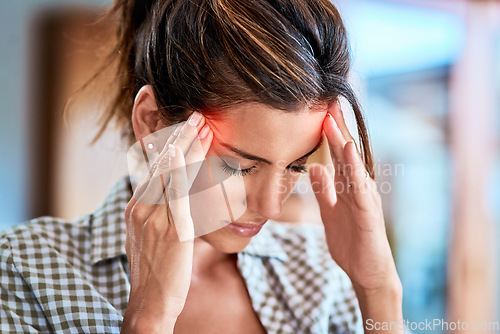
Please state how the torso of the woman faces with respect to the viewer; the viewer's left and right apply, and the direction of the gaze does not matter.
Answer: facing the viewer and to the right of the viewer
